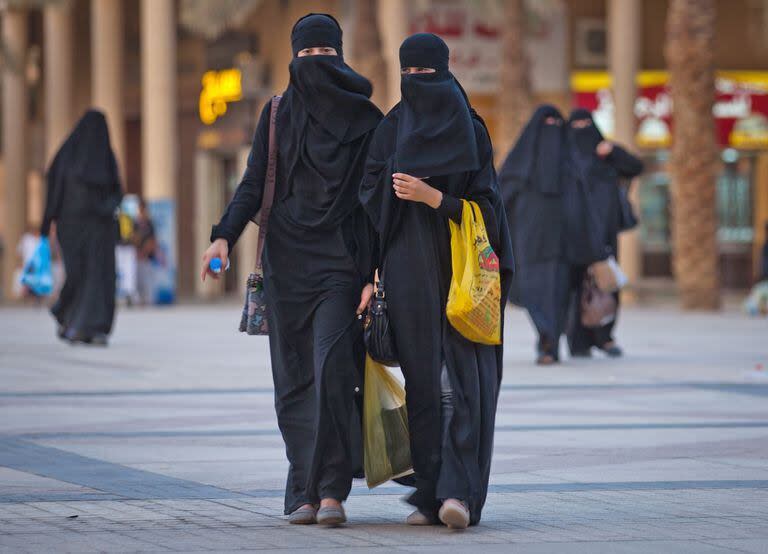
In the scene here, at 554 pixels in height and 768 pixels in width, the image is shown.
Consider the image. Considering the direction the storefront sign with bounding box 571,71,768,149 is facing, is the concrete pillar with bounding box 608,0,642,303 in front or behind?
in front

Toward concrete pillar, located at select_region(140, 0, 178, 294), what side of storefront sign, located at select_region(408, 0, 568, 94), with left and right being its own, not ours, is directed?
right

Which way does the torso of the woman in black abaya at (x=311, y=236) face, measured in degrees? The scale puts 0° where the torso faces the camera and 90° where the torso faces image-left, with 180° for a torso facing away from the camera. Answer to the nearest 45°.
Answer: approximately 0°

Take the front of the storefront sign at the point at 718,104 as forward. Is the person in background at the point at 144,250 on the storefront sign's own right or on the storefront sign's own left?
on the storefront sign's own right

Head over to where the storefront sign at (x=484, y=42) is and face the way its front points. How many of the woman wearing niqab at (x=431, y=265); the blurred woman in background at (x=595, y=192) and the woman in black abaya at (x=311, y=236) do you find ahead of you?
3

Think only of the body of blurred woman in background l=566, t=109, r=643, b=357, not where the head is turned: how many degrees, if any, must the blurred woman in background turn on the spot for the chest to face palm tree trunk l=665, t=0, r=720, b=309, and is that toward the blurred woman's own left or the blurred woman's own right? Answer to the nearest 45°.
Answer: approximately 180°

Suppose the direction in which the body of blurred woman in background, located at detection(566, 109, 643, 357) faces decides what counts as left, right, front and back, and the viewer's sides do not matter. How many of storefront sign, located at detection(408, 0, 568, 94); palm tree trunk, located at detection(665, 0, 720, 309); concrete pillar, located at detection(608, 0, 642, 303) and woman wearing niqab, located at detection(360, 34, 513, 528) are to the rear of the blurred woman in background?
3

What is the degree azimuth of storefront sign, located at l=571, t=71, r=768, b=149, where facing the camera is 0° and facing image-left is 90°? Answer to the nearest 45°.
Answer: approximately 0°

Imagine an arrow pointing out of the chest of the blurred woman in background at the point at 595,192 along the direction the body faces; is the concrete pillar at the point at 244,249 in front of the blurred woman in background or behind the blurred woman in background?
behind

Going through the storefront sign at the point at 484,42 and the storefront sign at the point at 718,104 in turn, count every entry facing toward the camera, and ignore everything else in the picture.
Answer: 2

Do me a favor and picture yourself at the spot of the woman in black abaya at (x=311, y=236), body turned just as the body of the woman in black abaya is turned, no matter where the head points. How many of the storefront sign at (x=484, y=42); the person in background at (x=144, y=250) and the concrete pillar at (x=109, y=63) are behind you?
3
